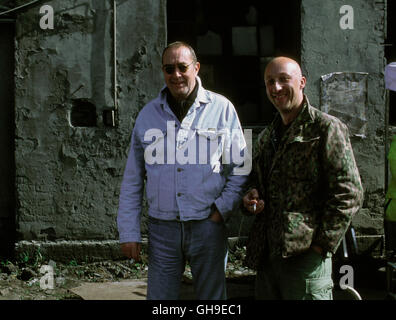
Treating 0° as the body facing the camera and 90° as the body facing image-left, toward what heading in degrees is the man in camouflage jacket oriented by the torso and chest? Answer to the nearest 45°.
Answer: approximately 45°

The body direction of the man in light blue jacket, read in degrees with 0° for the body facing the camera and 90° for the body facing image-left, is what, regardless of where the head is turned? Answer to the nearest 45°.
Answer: approximately 0°

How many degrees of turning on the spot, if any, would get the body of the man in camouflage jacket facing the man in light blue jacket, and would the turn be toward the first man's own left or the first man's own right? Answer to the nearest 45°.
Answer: approximately 90° to the first man's own right
